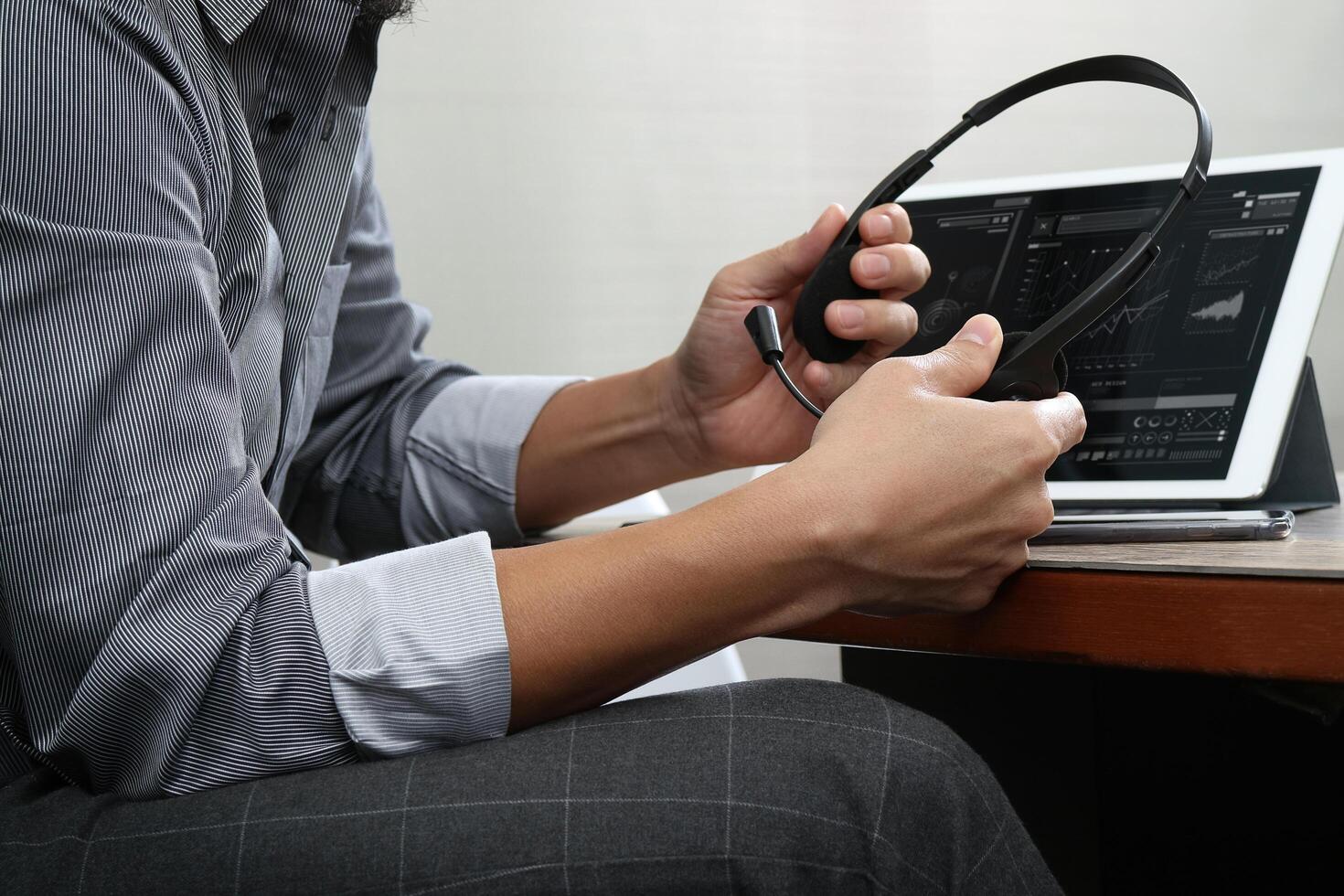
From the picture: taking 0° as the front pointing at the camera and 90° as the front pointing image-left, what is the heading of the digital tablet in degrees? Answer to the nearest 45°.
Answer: approximately 45°

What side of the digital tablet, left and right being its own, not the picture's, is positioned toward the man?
front
